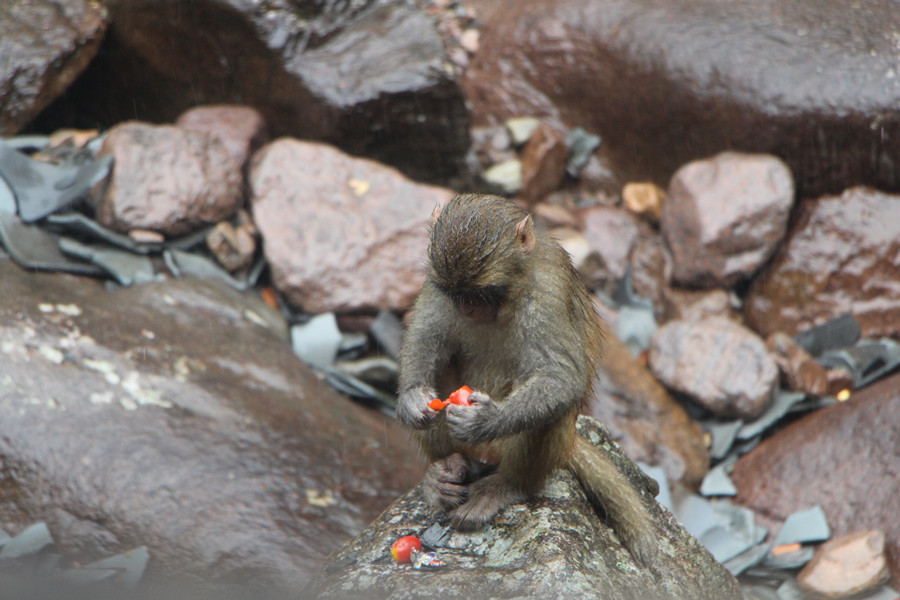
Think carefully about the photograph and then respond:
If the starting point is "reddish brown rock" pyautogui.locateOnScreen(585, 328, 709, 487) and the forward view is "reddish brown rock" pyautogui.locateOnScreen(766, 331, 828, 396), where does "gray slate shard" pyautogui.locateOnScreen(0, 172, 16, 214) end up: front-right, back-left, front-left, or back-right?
back-left

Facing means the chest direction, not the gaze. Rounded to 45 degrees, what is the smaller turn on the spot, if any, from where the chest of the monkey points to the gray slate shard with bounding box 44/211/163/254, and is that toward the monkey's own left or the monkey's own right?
approximately 90° to the monkey's own right

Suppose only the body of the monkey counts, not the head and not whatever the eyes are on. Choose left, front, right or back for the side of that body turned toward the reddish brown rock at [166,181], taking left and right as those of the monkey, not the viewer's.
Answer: right

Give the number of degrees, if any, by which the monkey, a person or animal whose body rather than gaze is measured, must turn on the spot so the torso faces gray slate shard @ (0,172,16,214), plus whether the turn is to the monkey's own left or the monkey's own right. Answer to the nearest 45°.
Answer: approximately 90° to the monkey's own right

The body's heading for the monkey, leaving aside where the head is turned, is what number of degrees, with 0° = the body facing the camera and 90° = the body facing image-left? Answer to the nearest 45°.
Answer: approximately 45°

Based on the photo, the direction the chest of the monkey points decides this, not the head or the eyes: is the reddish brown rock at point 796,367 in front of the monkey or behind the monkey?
behind

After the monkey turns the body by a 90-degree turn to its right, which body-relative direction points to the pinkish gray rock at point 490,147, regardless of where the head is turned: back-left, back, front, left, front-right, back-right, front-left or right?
front-right

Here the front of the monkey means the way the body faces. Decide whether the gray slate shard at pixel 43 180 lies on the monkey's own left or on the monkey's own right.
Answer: on the monkey's own right

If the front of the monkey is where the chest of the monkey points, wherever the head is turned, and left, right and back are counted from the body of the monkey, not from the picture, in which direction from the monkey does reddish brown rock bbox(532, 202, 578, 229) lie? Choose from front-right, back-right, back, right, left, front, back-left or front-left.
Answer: back-right
